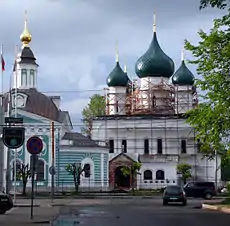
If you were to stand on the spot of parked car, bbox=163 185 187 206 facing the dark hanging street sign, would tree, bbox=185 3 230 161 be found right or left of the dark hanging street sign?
left

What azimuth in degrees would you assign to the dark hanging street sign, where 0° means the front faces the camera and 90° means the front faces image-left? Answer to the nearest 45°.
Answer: approximately 0°
